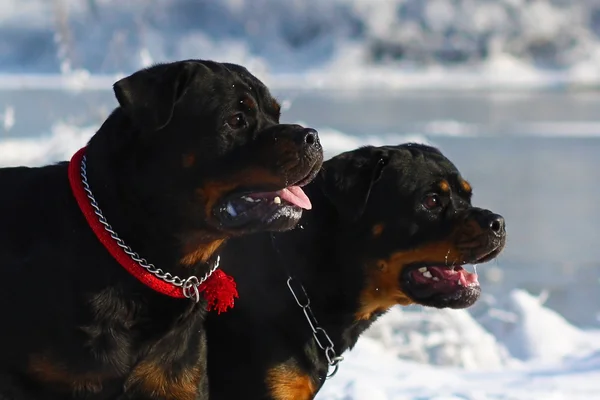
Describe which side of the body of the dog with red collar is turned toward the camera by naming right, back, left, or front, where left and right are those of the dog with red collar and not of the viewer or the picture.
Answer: right
